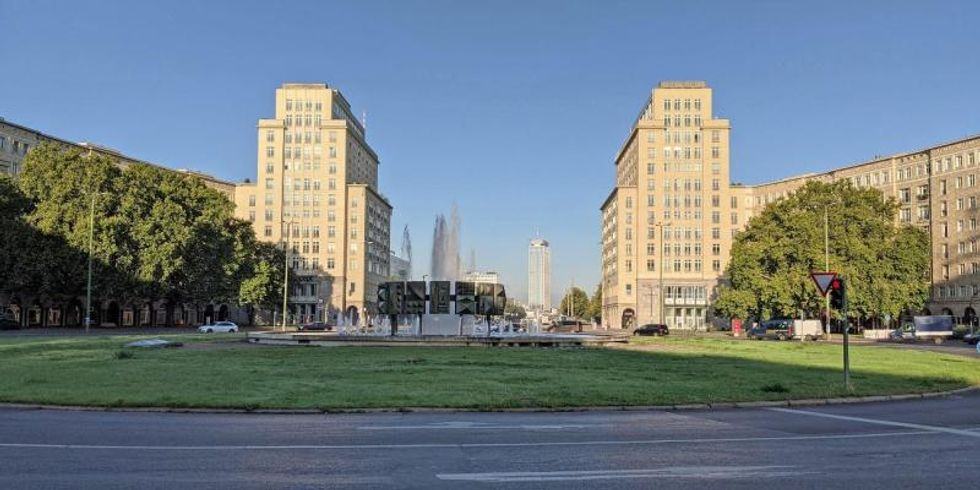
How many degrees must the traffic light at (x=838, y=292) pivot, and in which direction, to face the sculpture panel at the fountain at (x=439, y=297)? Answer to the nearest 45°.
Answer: approximately 135° to its right

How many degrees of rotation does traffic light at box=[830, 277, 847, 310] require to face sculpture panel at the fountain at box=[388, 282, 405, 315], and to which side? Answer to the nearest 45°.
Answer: approximately 135° to its right

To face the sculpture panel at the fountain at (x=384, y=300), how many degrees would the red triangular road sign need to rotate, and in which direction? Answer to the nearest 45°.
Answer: approximately 135° to its right

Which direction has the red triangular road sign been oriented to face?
toward the camera

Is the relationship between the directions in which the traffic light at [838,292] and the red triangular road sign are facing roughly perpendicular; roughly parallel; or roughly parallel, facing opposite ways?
roughly parallel

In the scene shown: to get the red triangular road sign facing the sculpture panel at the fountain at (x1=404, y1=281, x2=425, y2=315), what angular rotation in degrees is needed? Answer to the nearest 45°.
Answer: approximately 135° to its right

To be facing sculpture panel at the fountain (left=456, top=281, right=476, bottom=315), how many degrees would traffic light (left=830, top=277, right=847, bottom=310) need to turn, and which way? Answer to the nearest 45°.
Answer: approximately 135° to its right

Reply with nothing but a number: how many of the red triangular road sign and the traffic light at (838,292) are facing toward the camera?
2
